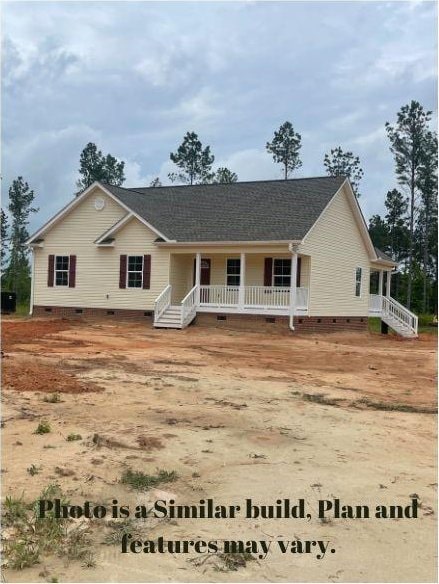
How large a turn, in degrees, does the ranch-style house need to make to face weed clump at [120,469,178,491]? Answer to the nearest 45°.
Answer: approximately 45° to its left

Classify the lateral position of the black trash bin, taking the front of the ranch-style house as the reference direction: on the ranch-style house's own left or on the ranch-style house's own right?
on the ranch-style house's own right

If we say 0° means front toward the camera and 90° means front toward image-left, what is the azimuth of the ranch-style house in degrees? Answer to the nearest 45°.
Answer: approximately 45°

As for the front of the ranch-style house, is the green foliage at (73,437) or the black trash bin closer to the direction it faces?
the green foliage
